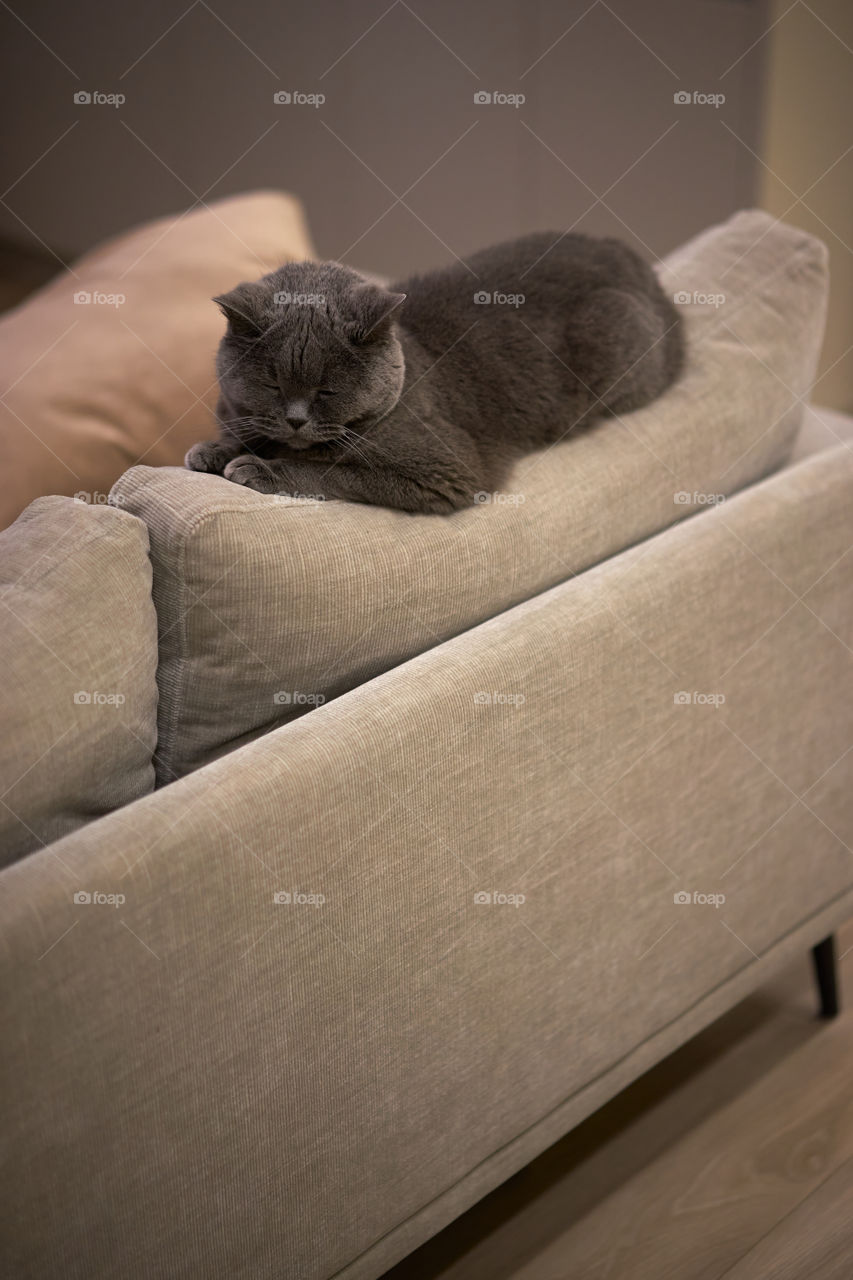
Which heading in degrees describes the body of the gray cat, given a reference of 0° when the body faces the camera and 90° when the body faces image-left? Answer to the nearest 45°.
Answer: approximately 45°

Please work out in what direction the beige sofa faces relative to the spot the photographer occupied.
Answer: facing away from the viewer and to the left of the viewer
